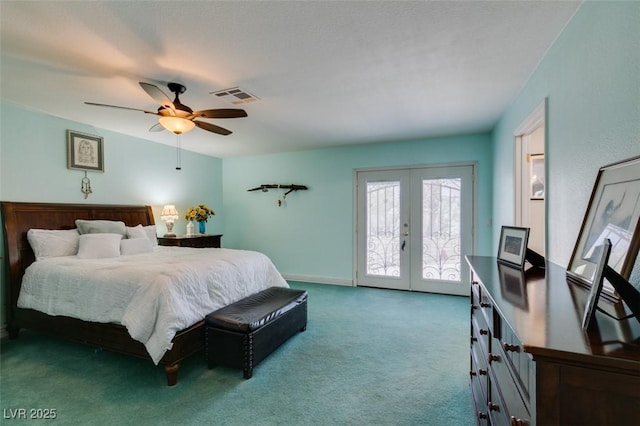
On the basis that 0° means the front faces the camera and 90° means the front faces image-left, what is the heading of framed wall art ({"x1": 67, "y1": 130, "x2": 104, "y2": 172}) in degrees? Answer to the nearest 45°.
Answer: approximately 315°

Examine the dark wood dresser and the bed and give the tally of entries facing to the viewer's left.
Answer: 1

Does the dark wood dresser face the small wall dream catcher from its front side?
yes

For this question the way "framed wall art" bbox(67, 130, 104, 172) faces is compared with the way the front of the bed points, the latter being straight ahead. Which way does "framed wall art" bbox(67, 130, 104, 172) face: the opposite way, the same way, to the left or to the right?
the same way

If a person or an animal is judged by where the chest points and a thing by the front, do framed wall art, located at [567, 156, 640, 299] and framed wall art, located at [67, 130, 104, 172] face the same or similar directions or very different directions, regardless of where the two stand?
very different directions

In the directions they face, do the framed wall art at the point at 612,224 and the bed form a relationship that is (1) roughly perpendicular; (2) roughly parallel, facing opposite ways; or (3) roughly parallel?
roughly parallel, facing opposite ways

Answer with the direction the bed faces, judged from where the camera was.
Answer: facing the viewer and to the right of the viewer

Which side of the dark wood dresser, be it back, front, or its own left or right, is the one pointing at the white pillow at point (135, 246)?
front

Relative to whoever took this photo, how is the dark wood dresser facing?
facing to the left of the viewer

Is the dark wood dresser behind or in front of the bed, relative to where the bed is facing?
in front

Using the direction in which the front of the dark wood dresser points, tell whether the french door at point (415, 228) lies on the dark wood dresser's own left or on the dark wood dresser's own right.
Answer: on the dark wood dresser's own right

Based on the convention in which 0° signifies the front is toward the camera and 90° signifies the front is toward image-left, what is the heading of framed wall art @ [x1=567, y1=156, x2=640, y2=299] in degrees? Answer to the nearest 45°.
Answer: approximately 45°

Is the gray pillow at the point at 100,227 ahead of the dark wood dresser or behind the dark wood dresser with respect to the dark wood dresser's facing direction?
ahead

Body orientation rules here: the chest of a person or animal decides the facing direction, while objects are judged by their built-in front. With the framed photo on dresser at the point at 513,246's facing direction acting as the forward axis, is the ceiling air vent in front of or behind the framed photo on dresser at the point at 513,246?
in front

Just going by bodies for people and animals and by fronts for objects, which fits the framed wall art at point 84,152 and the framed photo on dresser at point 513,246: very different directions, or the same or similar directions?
very different directions
